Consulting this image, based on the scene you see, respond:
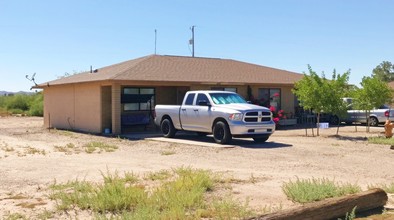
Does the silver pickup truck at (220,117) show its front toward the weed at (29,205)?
no

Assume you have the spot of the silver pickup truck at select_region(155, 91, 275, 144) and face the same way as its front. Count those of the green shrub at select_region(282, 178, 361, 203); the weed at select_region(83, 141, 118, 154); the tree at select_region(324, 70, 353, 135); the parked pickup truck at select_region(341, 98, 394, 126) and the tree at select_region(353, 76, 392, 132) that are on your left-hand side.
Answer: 3

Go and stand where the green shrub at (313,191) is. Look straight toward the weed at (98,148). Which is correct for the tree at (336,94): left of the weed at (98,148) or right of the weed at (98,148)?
right

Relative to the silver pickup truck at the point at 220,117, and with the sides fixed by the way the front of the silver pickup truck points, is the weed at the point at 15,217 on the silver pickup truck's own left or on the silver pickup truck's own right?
on the silver pickup truck's own right

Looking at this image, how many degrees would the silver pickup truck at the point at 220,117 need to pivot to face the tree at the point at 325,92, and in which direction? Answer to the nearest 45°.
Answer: approximately 90° to its left

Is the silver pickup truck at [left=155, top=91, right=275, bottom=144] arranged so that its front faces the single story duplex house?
no

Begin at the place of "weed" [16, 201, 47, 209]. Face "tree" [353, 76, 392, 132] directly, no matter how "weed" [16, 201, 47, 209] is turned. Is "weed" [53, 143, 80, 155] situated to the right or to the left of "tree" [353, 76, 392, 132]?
left

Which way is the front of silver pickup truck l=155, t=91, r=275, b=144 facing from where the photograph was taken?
facing the viewer and to the right of the viewer

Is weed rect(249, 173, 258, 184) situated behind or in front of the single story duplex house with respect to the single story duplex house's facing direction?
in front

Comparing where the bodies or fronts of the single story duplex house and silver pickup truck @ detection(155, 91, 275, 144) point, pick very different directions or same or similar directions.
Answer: same or similar directions

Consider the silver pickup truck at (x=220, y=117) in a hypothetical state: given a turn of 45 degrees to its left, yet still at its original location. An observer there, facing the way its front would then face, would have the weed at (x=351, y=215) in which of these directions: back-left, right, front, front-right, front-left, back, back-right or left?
right

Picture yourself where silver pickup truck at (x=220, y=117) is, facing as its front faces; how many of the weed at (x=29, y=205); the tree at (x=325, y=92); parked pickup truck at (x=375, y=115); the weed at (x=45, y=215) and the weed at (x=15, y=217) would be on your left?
2

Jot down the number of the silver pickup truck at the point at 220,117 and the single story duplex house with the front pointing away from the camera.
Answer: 0

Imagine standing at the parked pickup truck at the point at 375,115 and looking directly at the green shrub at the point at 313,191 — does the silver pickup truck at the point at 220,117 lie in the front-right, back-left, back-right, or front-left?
front-right

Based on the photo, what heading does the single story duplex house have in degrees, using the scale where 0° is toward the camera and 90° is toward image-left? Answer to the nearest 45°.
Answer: approximately 315°

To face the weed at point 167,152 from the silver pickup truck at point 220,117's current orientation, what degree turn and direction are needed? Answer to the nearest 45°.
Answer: approximately 90° to its right

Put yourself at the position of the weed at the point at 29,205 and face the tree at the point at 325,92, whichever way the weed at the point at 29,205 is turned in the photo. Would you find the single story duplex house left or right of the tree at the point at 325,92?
left

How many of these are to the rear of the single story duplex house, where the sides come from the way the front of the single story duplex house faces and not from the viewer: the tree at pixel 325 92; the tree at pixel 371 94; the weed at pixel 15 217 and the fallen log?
0

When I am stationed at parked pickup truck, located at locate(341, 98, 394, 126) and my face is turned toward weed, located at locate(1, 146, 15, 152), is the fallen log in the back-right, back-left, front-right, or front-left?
front-left
